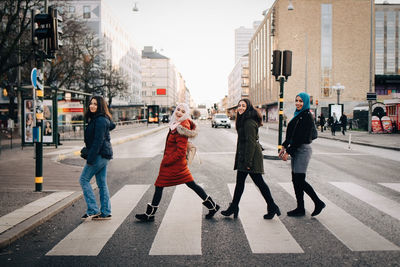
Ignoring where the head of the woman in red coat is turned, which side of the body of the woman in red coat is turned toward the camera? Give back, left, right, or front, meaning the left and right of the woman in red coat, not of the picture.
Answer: left

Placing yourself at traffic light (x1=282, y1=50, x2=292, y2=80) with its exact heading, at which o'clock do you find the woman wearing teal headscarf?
The woman wearing teal headscarf is roughly at 6 o'clock from the traffic light.

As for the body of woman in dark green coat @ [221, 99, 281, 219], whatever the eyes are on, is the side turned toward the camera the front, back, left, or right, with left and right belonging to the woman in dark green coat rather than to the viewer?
left

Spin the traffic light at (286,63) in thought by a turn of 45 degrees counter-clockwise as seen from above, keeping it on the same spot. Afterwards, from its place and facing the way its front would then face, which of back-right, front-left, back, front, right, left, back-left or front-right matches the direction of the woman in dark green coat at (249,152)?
back-left

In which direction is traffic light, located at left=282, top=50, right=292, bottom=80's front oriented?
away from the camera

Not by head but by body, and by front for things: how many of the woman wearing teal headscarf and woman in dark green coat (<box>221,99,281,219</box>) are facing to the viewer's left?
2
